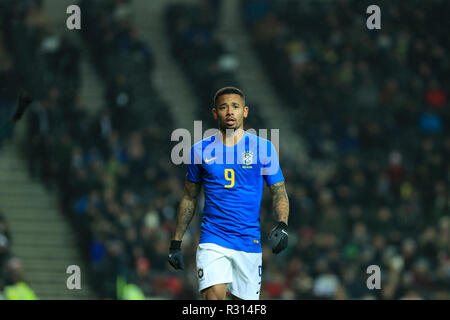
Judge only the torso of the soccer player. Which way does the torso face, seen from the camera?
toward the camera

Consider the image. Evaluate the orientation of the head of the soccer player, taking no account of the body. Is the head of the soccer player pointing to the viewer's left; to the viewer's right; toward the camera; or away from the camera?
toward the camera
